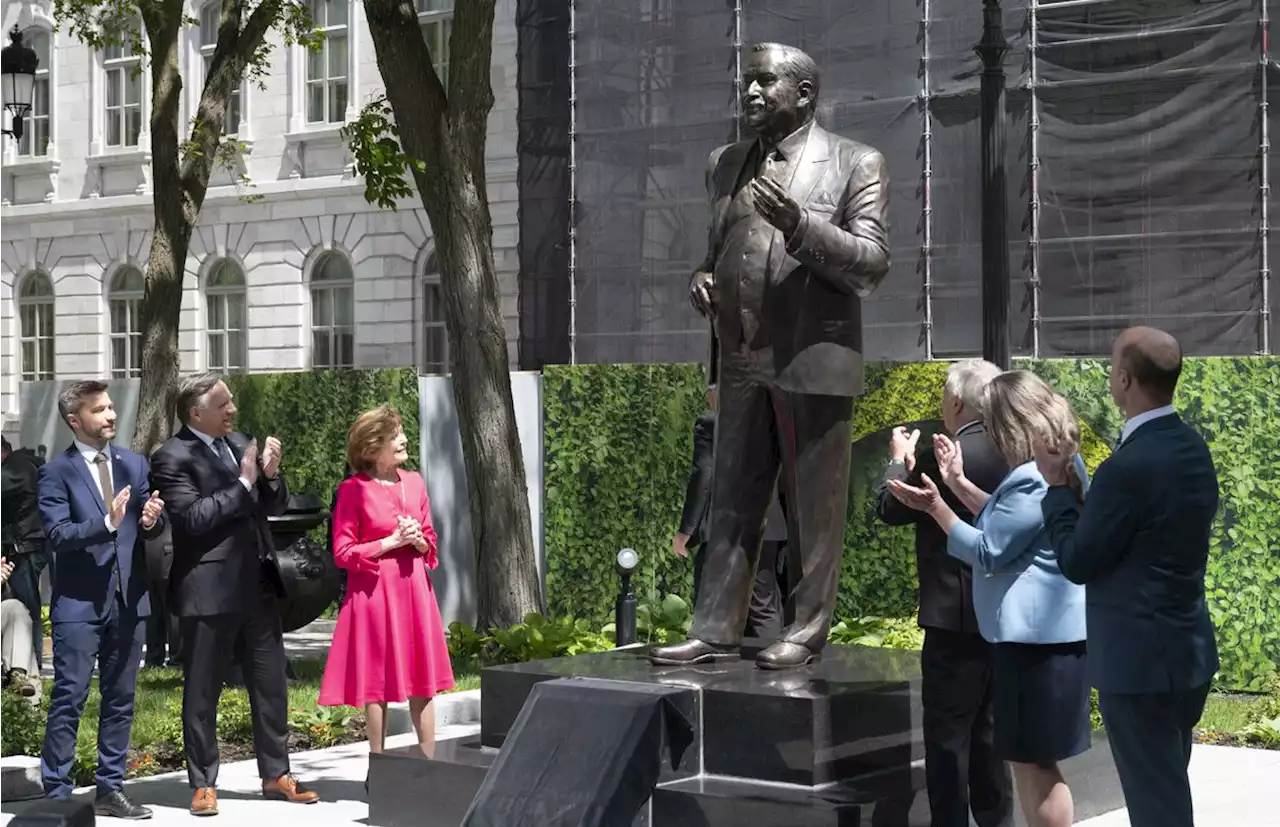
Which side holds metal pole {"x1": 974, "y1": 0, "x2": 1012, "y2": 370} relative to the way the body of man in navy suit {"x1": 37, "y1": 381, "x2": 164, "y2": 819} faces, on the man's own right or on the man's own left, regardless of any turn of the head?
on the man's own left

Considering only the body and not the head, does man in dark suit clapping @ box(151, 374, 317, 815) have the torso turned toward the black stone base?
yes

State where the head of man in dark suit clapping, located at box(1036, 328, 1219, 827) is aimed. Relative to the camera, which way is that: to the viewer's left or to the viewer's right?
to the viewer's left

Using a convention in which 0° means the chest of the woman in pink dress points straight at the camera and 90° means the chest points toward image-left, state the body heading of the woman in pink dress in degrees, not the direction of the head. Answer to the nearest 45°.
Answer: approximately 315°

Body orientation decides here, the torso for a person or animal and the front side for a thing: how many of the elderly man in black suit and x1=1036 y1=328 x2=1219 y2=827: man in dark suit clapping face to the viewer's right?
0

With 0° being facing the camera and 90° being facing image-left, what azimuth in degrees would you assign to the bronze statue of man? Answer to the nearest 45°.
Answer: approximately 45°

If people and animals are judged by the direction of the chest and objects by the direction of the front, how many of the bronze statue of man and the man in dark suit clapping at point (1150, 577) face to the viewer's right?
0

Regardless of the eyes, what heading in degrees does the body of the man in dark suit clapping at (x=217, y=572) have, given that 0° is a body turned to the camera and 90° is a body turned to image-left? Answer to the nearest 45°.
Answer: approximately 315°

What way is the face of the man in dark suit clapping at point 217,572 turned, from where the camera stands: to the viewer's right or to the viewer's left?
to the viewer's right

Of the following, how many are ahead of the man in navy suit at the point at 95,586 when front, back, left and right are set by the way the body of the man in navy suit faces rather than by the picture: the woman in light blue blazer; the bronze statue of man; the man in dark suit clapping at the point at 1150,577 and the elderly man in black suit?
4

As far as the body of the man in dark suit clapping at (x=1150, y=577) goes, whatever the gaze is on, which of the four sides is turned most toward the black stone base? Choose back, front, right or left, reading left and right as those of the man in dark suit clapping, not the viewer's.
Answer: front

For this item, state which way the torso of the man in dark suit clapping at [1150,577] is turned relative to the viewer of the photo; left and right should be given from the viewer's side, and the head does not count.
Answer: facing away from the viewer and to the left of the viewer

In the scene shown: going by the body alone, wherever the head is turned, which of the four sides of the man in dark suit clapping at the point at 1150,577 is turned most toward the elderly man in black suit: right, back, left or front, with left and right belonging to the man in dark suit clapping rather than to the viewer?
front

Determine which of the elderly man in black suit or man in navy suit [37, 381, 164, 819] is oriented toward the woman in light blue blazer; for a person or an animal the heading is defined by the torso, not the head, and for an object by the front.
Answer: the man in navy suit

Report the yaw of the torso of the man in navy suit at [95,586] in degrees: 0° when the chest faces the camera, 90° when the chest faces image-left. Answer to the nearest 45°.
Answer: approximately 315°
